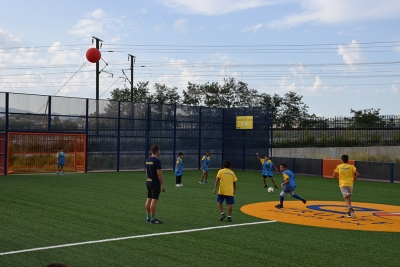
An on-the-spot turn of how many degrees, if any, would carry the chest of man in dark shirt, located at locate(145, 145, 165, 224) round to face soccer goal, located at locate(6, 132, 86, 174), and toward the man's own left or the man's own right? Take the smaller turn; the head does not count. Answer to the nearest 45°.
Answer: approximately 45° to the man's own left

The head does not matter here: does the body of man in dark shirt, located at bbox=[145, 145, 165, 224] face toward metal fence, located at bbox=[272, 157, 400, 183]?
yes

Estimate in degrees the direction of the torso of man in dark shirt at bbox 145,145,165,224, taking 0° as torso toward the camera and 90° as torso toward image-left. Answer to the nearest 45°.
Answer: approximately 225°
